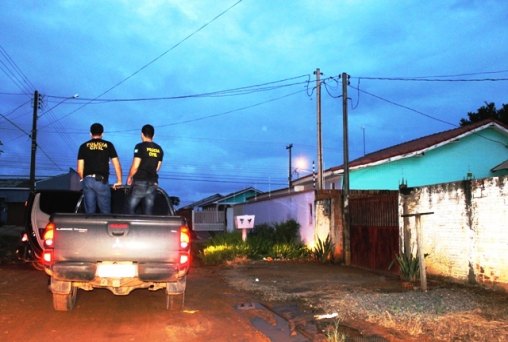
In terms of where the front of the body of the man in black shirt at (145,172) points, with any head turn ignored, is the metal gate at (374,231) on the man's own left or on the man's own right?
on the man's own right

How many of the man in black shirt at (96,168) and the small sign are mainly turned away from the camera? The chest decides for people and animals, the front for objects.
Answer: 1

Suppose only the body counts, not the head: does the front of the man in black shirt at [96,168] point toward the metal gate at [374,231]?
no

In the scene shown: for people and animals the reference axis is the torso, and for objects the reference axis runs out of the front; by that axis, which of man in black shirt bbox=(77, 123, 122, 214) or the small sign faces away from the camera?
the man in black shirt

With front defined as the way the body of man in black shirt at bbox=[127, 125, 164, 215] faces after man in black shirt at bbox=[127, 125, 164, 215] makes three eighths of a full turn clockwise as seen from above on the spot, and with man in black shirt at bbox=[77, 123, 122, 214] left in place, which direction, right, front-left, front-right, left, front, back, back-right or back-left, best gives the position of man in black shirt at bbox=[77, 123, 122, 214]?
back

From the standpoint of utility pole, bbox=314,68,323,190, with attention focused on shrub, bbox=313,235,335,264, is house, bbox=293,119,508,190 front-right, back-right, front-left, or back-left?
back-left

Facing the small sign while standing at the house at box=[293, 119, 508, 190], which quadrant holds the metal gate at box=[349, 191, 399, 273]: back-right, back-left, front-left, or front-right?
front-left

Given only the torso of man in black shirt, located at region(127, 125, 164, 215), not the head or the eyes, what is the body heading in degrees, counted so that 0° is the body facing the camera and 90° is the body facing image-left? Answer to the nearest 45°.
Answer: approximately 135°

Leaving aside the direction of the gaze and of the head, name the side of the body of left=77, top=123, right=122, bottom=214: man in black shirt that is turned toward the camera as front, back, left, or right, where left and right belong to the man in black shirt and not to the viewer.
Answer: back

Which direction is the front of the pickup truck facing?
away from the camera

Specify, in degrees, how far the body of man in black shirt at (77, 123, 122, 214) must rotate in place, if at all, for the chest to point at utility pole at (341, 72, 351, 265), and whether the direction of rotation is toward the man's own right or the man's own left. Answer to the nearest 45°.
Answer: approximately 45° to the man's own right

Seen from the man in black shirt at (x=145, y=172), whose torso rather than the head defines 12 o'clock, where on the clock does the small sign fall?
The small sign is roughly at 2 o'clock from the man in black shirt.

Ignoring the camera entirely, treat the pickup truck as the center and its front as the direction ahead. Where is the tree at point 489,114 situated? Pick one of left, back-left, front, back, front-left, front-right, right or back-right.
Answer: front-right

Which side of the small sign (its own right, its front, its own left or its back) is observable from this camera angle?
front

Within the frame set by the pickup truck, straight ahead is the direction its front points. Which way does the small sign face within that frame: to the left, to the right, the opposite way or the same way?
the opposite way

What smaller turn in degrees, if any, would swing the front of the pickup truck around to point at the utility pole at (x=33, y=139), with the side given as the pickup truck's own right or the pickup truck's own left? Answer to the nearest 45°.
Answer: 0° — it already faces it

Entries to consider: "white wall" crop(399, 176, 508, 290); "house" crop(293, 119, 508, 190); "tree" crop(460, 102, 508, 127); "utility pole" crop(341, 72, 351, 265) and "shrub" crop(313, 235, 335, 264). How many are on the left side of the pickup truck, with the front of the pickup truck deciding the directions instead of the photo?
0

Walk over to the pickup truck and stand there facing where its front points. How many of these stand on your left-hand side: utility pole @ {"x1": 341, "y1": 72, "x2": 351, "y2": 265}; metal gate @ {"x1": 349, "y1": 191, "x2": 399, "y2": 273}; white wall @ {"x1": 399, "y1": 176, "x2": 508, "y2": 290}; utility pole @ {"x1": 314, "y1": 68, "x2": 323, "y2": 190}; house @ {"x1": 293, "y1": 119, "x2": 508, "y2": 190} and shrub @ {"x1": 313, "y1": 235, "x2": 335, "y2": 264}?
0

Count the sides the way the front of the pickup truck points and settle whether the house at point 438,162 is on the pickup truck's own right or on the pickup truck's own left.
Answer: on the pickup truck's own right

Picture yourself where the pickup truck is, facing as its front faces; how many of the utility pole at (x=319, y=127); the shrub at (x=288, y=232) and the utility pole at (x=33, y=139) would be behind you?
0

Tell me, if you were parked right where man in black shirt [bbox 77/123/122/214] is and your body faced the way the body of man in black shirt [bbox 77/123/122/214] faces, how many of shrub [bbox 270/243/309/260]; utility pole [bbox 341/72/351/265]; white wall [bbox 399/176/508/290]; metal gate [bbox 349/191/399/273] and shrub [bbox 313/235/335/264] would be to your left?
0

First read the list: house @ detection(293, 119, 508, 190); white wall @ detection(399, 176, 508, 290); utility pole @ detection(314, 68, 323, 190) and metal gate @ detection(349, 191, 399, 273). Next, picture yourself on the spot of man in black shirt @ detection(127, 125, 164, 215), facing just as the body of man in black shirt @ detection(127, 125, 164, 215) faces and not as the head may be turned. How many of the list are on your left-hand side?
0

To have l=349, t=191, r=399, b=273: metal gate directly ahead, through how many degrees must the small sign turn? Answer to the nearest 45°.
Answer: approximately 45° to its left
